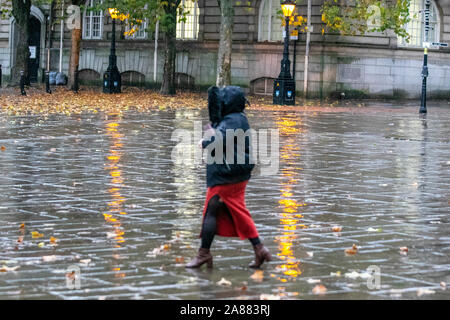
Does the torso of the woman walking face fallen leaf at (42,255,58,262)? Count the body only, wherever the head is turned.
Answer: yes

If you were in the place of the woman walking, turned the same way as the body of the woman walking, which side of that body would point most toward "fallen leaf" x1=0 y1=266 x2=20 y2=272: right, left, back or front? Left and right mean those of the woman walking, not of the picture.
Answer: front

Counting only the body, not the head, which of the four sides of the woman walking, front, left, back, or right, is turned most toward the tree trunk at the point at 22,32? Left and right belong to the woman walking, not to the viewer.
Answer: right

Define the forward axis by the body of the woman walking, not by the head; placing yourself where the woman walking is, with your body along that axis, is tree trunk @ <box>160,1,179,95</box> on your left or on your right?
on your right

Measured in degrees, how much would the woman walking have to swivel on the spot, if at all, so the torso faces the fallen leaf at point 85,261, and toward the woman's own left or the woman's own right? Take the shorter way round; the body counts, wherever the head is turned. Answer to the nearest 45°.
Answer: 0° — they already face it

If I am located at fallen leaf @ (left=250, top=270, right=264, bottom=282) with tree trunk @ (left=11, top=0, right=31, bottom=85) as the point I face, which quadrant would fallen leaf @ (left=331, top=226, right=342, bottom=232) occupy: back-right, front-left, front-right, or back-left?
front-right

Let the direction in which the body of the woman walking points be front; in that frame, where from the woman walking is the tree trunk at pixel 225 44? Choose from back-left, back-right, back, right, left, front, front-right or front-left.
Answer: right

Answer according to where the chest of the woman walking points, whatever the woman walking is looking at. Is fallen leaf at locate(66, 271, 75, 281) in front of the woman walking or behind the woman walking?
in front

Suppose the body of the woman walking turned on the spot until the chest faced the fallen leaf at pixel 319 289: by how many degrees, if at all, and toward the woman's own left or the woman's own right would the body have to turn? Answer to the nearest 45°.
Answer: approximately 135° to the woman's own left

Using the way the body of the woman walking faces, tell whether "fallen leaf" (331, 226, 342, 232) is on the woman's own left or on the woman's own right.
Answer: on the woman's own right

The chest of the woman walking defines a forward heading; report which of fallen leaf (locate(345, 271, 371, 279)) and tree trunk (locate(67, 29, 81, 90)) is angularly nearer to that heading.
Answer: the tree trunk

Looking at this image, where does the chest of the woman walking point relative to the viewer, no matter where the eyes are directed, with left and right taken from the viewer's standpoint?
facing to the left of the viewer

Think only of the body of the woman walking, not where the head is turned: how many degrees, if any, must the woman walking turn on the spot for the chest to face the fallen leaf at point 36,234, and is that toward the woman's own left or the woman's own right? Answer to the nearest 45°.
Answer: approximately 45° to the woman's own right

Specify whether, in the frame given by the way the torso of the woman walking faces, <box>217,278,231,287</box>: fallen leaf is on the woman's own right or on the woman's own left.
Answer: on the woman's own left
